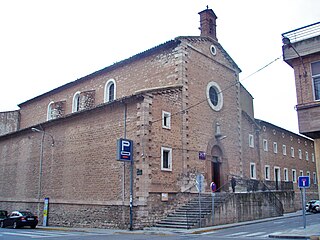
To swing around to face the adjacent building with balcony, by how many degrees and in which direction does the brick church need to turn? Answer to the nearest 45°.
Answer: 0° — it already faces it

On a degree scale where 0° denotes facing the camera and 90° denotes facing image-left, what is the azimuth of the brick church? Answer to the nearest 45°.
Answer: approximately 315°

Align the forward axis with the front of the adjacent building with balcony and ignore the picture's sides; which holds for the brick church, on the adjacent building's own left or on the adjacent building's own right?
on the adjacent building's own right

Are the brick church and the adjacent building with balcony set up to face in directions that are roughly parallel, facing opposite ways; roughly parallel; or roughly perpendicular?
roughly perpendicular

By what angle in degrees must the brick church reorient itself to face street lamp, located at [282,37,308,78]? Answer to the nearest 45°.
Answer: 0° — it already faces it

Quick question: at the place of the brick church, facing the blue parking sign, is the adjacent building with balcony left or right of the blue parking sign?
left

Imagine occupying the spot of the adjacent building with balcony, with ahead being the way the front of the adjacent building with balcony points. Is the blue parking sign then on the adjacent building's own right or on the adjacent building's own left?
on the adjacent building's own right

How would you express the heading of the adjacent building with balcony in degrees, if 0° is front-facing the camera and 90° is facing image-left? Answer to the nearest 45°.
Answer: approximately 45°
